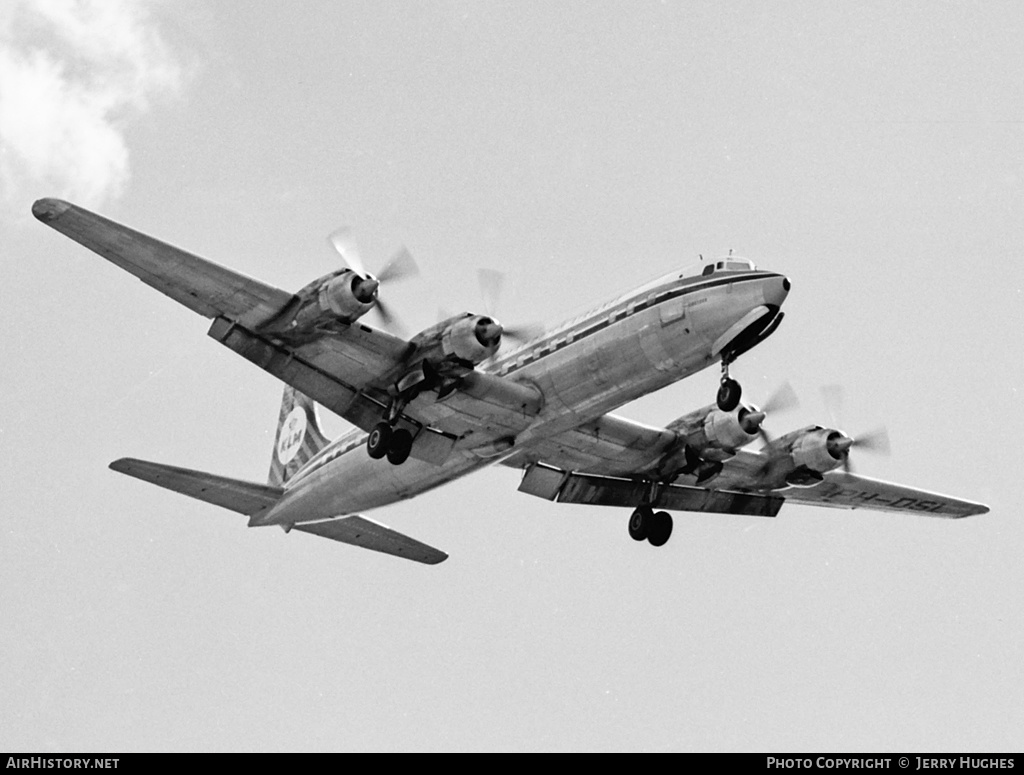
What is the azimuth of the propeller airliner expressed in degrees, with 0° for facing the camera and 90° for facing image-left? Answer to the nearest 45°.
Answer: approximately 315°
